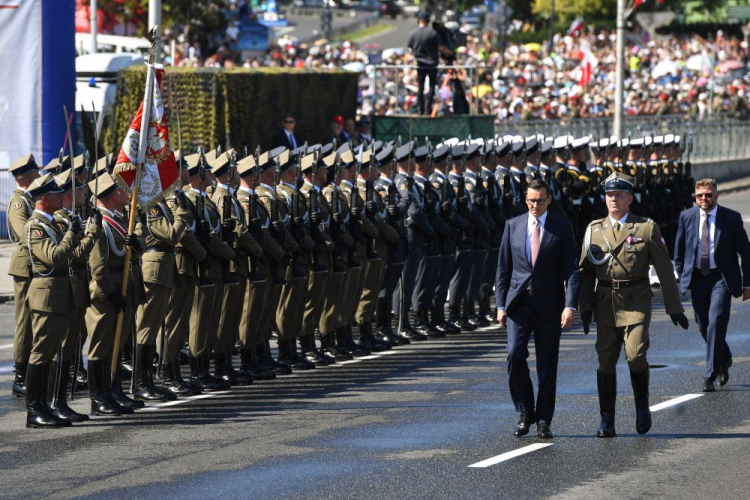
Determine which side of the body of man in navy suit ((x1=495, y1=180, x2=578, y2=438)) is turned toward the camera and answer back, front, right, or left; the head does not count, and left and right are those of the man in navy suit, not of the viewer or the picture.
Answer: front

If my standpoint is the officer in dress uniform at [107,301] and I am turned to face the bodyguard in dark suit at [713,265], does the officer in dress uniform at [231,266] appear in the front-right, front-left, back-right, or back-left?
front-left

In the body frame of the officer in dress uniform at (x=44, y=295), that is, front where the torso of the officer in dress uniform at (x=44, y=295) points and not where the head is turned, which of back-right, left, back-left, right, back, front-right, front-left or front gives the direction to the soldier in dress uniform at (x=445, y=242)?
front-left

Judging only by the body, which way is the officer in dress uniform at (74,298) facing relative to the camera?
to the viewer's right

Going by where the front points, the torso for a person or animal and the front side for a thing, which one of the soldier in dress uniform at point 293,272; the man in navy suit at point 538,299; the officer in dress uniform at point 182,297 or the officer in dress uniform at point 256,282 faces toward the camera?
the man in navy suit

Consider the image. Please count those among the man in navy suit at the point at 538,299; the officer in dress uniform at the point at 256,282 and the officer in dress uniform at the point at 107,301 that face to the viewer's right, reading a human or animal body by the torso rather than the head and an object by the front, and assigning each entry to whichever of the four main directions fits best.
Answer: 2

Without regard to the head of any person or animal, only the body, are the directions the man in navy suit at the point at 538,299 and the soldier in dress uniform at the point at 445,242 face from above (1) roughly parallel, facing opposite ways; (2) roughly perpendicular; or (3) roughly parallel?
roughly perpendicular

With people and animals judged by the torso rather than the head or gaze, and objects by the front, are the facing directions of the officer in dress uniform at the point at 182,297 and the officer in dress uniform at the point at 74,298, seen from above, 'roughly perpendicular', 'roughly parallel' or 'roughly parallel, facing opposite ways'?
roughly parallel

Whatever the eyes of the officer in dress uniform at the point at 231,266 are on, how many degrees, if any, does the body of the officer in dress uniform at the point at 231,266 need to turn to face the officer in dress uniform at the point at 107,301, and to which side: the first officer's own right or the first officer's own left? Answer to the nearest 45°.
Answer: approximately 135° to the first officer's own right

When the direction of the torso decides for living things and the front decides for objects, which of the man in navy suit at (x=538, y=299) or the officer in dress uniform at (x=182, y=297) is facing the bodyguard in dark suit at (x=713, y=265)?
the officer in dress uniform

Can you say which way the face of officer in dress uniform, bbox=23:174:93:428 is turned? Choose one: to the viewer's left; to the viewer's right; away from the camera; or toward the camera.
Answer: to the viewer's right

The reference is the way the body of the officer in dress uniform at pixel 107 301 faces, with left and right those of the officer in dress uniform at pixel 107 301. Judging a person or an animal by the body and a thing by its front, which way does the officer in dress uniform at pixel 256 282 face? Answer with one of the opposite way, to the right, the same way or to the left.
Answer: the same way

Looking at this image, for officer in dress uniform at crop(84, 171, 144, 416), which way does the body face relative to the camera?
to the viewer's right

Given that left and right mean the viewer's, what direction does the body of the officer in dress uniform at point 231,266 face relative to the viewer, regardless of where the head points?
facing to the right of the viewer

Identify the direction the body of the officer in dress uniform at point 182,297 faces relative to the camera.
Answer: to the viewer's right

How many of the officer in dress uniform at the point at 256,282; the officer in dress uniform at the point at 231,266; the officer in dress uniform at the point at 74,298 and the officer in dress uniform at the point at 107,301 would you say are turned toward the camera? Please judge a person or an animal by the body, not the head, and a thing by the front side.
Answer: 0

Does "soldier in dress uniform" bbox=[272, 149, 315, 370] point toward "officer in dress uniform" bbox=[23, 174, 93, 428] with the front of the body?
no

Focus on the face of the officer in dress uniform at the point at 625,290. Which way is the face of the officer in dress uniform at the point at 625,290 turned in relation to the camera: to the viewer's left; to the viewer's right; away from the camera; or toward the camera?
toward the camera
